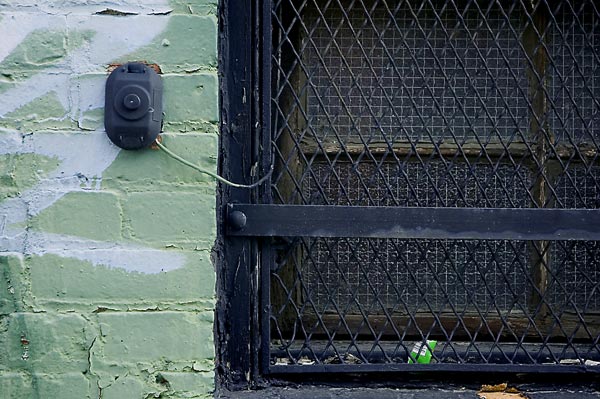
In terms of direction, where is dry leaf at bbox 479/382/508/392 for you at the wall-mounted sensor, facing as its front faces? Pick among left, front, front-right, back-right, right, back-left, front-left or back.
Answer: left

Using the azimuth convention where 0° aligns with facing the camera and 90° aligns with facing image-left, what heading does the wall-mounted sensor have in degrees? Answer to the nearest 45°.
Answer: approximately 0°

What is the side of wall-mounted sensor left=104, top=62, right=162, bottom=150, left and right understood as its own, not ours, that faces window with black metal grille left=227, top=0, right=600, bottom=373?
left
